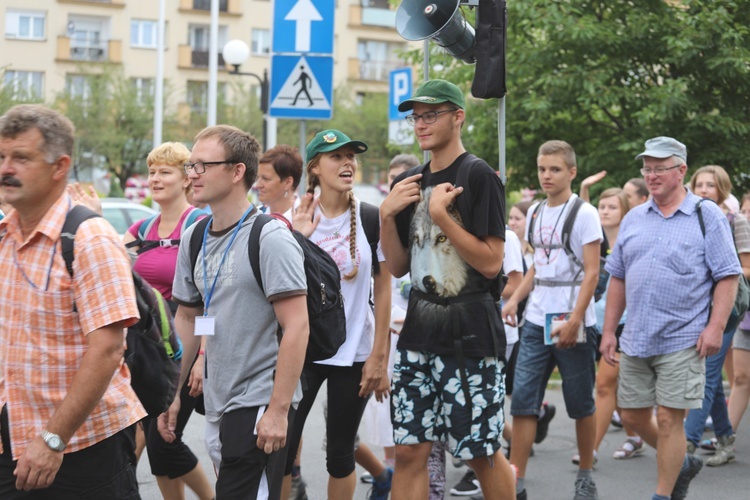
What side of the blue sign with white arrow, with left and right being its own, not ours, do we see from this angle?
front

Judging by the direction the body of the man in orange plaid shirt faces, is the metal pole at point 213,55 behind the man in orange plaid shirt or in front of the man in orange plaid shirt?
behind

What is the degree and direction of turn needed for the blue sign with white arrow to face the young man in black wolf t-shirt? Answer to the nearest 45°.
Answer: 0° — it already faces them

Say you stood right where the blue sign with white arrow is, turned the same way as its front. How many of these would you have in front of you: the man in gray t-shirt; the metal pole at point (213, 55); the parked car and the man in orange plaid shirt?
2

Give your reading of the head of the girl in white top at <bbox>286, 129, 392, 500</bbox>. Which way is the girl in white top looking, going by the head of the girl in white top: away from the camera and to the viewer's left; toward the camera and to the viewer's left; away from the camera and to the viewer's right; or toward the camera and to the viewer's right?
toward the camera and to the viewer's right

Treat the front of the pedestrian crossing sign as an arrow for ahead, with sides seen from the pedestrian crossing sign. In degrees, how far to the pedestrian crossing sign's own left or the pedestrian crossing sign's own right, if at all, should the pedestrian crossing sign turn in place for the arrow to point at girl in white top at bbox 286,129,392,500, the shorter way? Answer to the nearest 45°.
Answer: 0° — it already faces them

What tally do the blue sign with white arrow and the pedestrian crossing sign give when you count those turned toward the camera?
2

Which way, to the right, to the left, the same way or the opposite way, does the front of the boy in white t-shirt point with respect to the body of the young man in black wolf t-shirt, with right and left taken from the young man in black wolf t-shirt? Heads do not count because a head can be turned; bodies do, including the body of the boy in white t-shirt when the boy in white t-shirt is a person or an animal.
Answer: the same way

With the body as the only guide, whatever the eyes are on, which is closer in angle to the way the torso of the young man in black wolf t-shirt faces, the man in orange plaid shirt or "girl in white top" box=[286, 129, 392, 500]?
the man in orange plaid shirt

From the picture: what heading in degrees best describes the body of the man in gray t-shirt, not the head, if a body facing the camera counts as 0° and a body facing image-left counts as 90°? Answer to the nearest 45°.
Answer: approximately 45°

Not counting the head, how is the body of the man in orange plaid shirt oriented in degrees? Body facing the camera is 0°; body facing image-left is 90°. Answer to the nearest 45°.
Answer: approximately 45°

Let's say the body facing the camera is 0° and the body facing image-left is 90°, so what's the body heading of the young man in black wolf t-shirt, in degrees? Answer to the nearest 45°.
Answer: approximately 45°

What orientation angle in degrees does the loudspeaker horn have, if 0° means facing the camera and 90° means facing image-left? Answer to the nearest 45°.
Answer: approximately 45°

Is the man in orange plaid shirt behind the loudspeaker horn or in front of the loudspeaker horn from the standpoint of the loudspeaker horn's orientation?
in front

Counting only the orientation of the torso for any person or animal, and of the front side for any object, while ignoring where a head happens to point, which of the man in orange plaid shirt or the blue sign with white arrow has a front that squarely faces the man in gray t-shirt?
the blue sign with white arrow

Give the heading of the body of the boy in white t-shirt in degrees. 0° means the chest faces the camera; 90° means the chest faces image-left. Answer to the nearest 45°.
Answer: approximately 45°
